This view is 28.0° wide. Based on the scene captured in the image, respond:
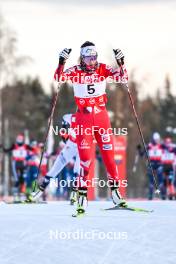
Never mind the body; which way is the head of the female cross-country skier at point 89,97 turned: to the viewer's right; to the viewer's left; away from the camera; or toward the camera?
toward the camera

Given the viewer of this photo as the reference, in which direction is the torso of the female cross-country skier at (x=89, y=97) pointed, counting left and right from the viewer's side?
facing the viewer
